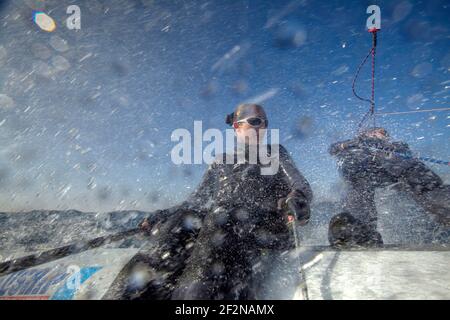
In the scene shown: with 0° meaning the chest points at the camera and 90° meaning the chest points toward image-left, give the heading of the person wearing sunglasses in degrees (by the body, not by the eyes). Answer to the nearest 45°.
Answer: approximately 0°

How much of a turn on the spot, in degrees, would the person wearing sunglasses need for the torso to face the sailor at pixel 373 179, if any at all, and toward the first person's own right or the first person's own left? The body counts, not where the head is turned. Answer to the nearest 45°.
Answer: approximately 135° to the first person's own left
